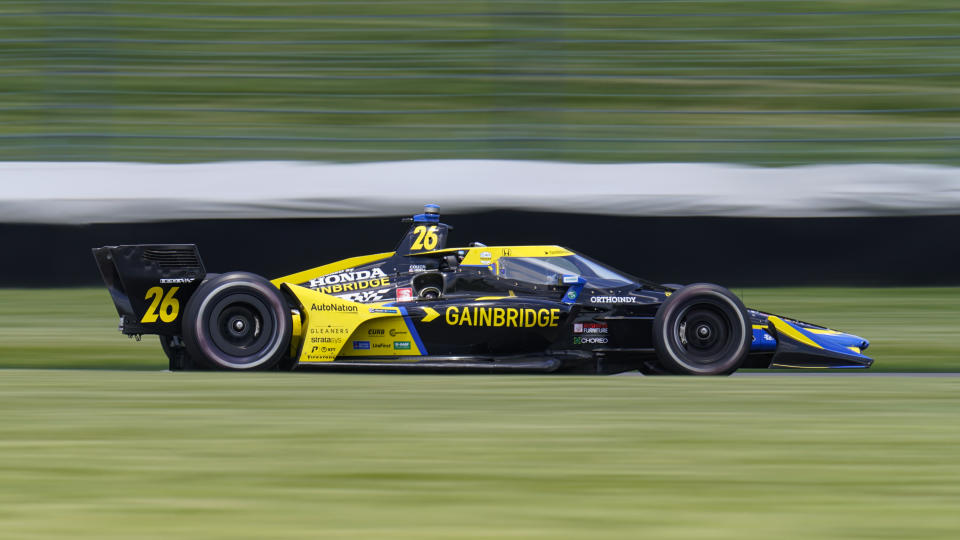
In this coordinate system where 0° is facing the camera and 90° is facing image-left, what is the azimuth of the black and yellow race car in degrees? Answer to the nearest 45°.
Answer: approximately 270°
